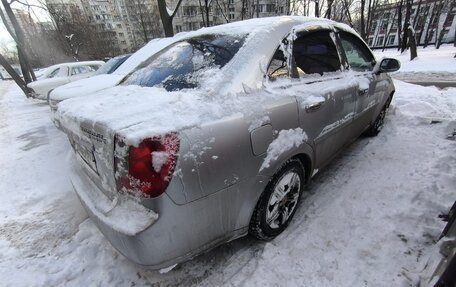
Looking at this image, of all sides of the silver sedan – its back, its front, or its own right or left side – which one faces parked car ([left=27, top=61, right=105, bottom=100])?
left

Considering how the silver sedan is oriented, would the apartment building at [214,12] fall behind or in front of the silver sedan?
in front

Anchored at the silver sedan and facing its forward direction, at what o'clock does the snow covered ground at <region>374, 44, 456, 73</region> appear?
The snow covered ground is roughly at 12 o'clock from the silver sedan.

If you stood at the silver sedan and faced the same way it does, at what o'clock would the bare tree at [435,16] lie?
The bare tree is roughly at 12 o'clock from the silver sedan.

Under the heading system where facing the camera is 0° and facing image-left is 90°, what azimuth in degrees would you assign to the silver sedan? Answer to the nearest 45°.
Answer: approximately 225°

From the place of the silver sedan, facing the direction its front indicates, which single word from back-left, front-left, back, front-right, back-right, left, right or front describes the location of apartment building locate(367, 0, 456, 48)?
front

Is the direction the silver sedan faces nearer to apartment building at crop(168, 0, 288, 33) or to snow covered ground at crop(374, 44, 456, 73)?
the snow covered ground

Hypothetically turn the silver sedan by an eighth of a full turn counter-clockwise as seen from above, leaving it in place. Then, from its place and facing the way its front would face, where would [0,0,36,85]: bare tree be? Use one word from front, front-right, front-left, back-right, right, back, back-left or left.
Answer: front-left
